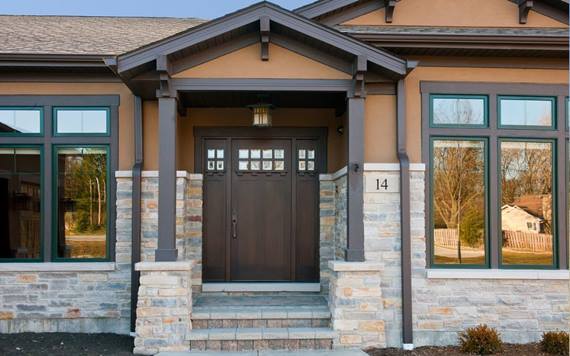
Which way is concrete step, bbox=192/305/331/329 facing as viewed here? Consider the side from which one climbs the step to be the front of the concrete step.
toward the camera

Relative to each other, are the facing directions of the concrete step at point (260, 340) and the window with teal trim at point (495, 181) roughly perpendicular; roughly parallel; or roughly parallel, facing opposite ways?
roughly parallel

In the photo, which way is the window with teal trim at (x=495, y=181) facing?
toward the camera

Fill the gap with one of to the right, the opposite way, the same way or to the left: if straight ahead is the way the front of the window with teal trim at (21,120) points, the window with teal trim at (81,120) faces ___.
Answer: the same way

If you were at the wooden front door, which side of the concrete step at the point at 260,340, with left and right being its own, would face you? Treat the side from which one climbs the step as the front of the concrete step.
back

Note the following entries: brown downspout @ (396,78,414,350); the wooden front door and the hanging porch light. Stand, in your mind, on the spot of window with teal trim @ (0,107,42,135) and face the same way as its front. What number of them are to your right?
0

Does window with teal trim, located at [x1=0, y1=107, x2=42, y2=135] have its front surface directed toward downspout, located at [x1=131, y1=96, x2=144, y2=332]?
no

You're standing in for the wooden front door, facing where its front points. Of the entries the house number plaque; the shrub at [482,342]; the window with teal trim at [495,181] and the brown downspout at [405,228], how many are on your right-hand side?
0

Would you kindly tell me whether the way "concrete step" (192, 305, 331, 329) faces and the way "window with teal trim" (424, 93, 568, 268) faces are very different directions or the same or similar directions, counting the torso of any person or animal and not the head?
same or similar directions

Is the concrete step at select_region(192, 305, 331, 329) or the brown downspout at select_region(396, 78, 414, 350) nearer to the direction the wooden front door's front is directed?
the concrete step

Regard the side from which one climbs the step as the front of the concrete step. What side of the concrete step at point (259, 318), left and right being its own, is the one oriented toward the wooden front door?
back

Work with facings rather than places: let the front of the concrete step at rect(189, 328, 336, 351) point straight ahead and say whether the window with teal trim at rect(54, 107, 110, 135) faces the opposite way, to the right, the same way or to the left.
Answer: the same way

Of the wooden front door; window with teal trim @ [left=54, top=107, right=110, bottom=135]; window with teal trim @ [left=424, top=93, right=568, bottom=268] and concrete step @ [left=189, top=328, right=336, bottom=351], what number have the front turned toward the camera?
4

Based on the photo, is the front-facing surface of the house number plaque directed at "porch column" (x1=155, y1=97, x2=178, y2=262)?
no
